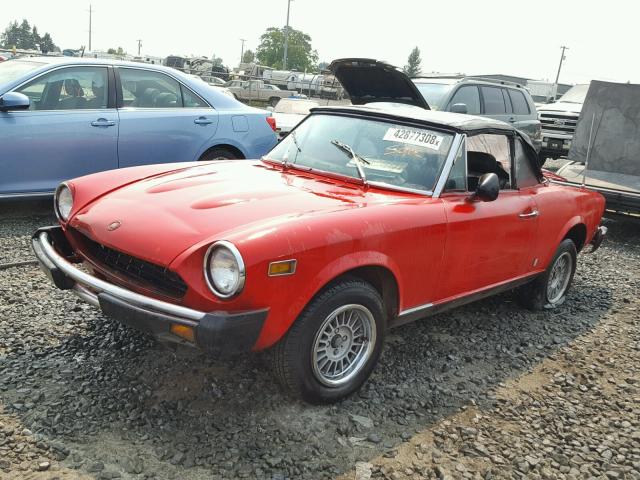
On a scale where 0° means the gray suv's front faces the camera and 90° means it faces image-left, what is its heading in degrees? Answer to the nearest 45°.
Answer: approximately 45°

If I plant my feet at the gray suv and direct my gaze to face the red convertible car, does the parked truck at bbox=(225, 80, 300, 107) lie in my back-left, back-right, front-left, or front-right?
back-right

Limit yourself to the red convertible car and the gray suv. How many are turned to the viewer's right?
0

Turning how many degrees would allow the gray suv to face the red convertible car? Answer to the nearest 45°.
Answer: approximately 45° to its left

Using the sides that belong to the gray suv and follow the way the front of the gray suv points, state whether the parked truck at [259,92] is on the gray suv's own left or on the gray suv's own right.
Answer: on the gray suv's own right

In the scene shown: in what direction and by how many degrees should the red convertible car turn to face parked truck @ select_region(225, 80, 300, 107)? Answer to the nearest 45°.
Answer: approximately 135° to its right

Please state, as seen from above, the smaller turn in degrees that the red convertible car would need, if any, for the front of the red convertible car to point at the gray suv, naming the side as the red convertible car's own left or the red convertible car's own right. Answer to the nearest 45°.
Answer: approximately 135° to the red convertible car's own right

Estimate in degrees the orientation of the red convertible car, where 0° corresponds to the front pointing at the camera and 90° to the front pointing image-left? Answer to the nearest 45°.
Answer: approximately 45°
